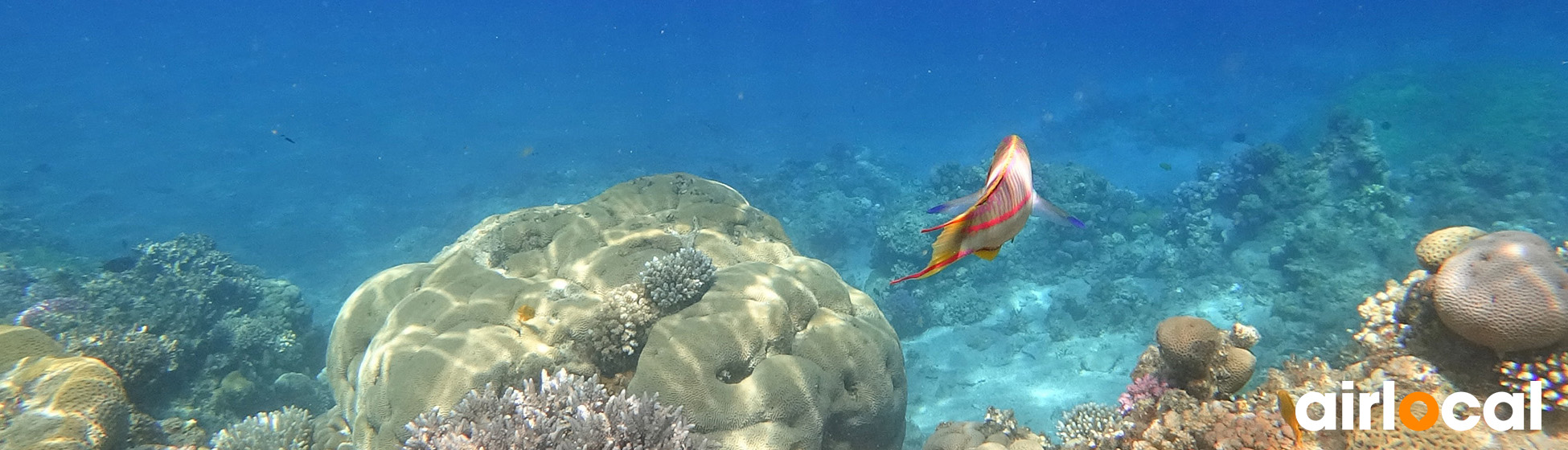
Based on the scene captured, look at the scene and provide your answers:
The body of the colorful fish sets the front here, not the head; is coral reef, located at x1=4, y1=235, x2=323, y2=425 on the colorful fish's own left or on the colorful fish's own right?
on the colorful fish's own left

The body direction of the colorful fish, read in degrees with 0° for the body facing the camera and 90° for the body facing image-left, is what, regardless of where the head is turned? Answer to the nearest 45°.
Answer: approximately 225°

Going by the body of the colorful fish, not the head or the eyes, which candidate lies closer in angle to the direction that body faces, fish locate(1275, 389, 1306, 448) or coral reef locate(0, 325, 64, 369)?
the fish

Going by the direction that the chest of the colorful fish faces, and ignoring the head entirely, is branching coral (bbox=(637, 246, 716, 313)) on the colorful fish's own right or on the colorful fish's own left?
on the colorful fish's own left

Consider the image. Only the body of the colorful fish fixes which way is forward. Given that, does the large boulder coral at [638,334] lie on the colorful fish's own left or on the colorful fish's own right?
on the colorful fish's own left

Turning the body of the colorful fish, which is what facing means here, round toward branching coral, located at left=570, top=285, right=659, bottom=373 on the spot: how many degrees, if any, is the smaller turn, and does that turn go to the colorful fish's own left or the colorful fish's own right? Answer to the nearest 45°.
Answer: approximately 90° to the colorful fish's own left

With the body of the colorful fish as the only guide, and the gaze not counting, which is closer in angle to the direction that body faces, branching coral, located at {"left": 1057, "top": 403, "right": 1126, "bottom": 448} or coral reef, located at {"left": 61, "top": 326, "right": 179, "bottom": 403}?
the branching coral
